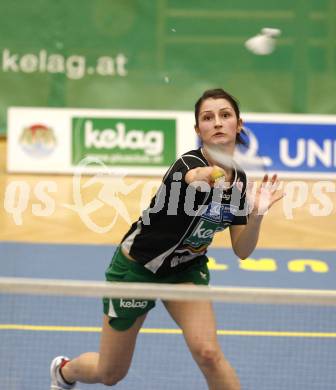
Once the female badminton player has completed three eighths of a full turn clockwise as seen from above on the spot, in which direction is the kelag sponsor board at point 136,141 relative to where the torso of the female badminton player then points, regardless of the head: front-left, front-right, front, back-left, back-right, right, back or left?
right

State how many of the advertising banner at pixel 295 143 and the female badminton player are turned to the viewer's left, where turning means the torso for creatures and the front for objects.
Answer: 0

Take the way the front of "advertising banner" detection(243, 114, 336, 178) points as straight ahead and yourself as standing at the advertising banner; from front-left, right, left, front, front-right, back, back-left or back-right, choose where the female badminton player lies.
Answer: front

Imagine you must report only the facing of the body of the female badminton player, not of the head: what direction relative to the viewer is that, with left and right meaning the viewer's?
facing the viewer and to the right of the viewer

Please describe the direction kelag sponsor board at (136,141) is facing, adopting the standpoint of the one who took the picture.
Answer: facing the viewer

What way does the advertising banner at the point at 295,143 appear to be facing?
toward the camera
